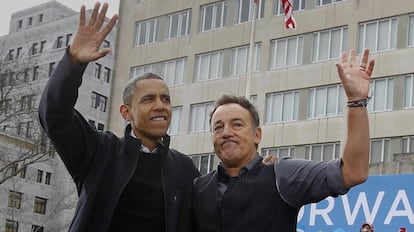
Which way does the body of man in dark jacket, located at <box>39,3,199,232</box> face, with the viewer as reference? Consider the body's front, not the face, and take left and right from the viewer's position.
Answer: facing the viewer and to the right of the viewer

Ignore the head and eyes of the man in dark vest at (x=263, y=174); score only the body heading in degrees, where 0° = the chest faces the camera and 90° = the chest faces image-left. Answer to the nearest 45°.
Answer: approximately 45°

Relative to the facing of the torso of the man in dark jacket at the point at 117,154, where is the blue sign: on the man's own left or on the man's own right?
on the man's own left

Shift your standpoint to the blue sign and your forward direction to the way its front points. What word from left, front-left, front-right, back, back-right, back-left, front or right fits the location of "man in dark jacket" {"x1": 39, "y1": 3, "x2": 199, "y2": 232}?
front

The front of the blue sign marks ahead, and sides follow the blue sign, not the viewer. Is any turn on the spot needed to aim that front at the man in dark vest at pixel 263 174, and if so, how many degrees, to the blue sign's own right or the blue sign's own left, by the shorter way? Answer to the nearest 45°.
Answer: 0° — it already faces them

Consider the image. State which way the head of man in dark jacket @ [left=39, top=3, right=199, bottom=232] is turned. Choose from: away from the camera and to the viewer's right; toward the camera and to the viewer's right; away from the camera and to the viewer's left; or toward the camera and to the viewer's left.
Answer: toward the camera and to the viewer's right

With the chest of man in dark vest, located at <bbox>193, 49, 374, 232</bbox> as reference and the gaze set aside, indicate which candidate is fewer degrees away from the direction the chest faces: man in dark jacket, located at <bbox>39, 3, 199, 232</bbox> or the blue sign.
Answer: the man in dark jacket

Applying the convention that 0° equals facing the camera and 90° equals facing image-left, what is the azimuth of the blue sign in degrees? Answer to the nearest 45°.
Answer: approximately 0°

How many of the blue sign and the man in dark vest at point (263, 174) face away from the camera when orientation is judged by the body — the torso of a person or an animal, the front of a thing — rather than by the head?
0

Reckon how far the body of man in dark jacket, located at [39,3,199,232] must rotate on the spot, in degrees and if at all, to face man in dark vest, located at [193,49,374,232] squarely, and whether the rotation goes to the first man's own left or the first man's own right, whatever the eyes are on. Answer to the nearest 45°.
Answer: approximately 45° to the first man's own left

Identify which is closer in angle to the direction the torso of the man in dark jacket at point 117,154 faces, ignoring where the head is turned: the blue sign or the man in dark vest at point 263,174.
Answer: the man in dark vest
